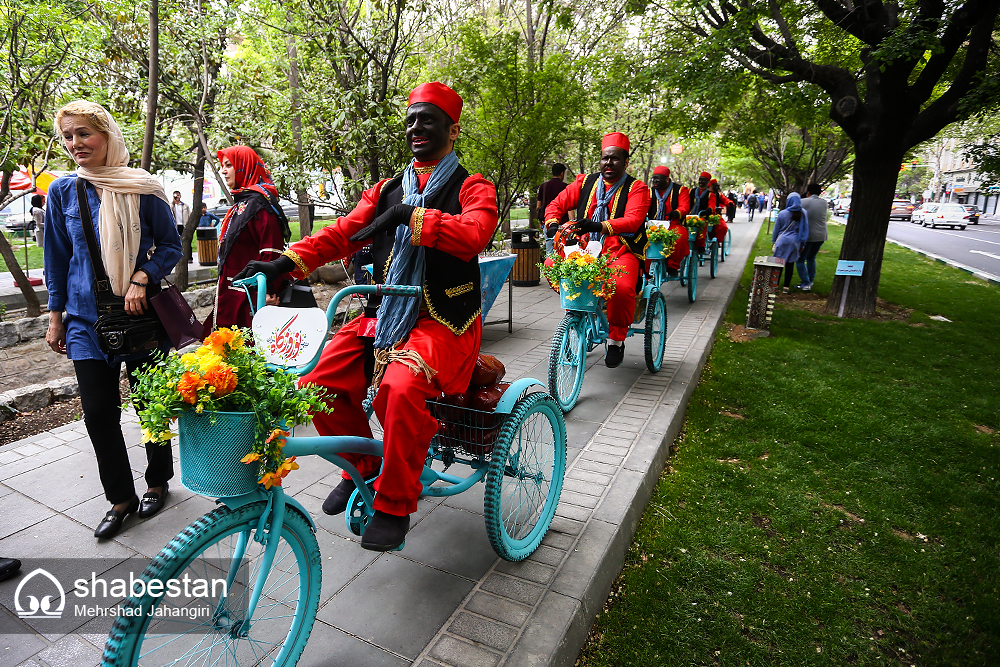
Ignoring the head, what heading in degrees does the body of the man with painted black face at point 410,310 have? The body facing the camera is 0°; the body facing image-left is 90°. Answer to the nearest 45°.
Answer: approximately 45°

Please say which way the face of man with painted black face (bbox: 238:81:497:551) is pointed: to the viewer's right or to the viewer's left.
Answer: to the viewer's left

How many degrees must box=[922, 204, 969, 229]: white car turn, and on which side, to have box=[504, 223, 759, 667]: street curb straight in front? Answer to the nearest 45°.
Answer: approximately 135° to its left

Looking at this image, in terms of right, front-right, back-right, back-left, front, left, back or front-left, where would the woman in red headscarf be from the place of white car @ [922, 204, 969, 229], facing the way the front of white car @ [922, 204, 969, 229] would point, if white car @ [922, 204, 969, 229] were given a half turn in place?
front-right

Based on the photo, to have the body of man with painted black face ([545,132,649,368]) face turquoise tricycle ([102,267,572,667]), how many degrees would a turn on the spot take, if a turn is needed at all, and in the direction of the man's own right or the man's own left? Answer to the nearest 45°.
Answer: approximately 45° to the man's own left

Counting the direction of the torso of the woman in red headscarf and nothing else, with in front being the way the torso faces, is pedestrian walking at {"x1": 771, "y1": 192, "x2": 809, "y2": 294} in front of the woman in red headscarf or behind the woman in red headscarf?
behind

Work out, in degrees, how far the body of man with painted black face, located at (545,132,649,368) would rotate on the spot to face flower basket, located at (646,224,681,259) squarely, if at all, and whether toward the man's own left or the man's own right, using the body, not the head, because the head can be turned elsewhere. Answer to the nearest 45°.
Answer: approximately 135° to the man's own right
